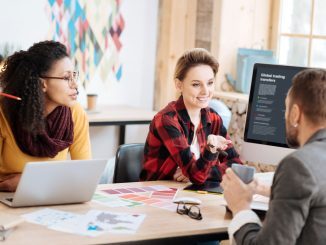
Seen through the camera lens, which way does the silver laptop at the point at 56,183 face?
facing away from the viewer and to the left of the viewer

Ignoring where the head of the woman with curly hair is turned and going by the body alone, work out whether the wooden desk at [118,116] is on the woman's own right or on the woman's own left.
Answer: on the woman's own left

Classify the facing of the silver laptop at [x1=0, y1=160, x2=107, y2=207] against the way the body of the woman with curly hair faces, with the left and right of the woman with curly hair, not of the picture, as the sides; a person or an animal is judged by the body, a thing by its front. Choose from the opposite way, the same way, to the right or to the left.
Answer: the opposite way

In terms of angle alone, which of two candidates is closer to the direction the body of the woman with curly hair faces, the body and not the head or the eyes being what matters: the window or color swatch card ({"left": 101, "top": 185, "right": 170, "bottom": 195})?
the color swatch card

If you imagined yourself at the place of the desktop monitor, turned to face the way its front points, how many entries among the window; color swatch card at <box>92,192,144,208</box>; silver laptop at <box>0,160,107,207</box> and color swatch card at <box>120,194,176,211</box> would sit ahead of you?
3

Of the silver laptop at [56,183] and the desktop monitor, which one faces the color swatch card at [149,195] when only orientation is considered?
the desktop monitor

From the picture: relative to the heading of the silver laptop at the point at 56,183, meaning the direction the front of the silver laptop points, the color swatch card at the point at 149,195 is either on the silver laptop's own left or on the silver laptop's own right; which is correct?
on the silver laptop's own right

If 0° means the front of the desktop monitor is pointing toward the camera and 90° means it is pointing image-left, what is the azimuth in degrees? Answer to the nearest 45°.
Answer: approximately 45°

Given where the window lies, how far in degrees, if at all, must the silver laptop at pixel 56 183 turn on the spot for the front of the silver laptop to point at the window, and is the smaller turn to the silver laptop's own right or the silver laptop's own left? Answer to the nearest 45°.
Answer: approximately 90° to the silver laptop's own right

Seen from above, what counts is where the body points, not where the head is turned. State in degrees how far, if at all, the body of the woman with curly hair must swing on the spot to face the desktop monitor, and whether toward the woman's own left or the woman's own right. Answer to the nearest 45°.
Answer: approximately 45° to the woman's own left

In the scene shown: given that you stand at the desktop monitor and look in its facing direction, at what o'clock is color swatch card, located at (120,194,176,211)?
The color swatch card is roughly at 12 o'clock from the desktop monitor.
